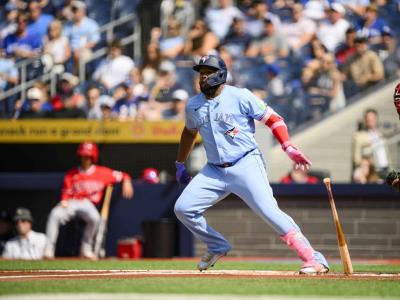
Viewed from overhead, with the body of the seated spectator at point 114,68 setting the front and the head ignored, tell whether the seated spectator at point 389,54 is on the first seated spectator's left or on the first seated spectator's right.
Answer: on the first seated spectator's left

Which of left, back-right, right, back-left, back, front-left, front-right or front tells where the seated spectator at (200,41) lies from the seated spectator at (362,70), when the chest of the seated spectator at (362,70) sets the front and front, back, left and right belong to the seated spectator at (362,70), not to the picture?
front-right

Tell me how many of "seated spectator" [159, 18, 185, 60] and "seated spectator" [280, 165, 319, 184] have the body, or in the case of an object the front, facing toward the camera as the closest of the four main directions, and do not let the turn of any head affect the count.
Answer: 2

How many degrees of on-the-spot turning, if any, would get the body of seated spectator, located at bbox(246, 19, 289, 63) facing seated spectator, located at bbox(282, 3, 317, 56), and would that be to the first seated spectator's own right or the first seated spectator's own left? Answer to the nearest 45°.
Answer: approximately 90° to the first seated spectator's own left

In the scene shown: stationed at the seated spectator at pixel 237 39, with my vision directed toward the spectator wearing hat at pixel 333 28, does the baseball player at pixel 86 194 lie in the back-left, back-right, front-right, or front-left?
back-right

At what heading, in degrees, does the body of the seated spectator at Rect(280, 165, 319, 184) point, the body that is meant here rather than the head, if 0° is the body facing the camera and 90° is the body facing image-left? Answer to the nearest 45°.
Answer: approximately 0°

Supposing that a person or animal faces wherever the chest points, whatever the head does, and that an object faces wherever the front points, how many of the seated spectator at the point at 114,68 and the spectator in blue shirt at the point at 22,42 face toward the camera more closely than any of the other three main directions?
2

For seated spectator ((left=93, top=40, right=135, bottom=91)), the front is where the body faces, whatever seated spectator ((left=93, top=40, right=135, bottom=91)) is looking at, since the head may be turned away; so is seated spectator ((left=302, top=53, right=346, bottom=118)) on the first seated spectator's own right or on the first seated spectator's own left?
on the first seated spectator's own left
